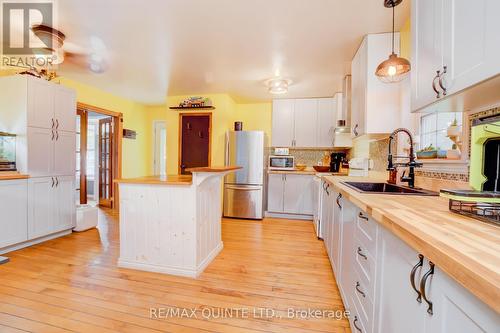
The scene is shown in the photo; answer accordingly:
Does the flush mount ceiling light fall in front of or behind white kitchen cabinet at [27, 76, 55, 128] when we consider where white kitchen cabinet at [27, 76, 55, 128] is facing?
in front

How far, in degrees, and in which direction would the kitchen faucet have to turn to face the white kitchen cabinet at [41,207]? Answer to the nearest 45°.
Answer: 0° — it already faces it

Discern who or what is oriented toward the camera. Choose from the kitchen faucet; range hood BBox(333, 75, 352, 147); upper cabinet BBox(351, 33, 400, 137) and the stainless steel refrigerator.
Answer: the stainless steel refrigerator

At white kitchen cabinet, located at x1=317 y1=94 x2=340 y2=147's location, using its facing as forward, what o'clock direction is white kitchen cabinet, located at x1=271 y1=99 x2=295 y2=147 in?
white kitchen cabinet, located at x1=271 y1=99 x2=295 y2=147 is roughly at 3 o'clock from white kitchen cabinet, located at x1=317 y1=94 x2=340 y2=147.

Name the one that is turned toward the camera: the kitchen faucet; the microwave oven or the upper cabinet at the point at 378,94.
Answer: the microwave oven

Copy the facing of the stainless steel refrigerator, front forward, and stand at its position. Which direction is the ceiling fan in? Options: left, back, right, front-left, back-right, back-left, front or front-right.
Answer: front-right

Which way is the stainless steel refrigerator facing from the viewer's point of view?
toward the camera

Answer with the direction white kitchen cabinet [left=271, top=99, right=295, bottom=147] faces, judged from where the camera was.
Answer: facing the viewer

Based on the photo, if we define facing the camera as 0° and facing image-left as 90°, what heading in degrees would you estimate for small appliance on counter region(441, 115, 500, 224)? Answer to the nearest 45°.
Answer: approximately 45°

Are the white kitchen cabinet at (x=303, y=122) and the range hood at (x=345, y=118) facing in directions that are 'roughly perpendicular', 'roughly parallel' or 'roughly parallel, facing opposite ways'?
roughly perpendicular

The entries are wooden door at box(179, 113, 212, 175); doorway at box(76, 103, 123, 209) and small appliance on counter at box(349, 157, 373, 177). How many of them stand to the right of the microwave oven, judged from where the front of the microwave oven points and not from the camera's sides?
2

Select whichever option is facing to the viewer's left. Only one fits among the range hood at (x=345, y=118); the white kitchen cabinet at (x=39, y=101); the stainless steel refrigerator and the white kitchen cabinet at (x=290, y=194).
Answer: the range hood

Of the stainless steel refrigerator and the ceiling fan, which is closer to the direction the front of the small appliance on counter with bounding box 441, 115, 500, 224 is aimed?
the ceiling fan

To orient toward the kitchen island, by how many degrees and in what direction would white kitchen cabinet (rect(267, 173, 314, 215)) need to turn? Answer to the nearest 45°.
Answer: approximately 45° to its right

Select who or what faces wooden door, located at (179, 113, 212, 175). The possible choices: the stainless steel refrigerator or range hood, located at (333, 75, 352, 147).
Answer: the range hood
